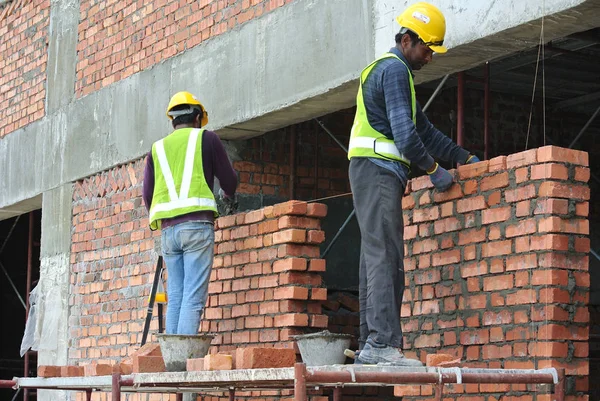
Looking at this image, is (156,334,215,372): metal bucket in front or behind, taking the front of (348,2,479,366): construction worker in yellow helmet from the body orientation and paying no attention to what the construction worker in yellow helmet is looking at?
behind

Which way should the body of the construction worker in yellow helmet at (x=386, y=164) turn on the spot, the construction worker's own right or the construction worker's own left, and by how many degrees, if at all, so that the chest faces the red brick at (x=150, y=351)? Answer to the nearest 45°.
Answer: approximately 135° to the construction worker's own left

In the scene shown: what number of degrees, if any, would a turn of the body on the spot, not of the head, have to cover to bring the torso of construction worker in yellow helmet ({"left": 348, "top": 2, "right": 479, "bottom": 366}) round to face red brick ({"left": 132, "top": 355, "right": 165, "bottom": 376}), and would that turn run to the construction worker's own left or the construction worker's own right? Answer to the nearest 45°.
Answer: approximately 135° to the construction worker's own left

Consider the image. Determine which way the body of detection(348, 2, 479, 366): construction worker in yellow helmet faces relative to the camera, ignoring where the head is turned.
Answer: to the viewer's right

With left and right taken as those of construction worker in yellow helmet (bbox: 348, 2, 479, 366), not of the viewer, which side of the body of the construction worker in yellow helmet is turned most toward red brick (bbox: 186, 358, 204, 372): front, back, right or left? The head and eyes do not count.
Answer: back

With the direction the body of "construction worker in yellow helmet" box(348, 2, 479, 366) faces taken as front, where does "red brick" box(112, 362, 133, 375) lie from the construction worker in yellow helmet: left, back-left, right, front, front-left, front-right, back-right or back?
back-left

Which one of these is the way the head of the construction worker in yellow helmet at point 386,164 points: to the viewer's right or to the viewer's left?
to the viewer's right
